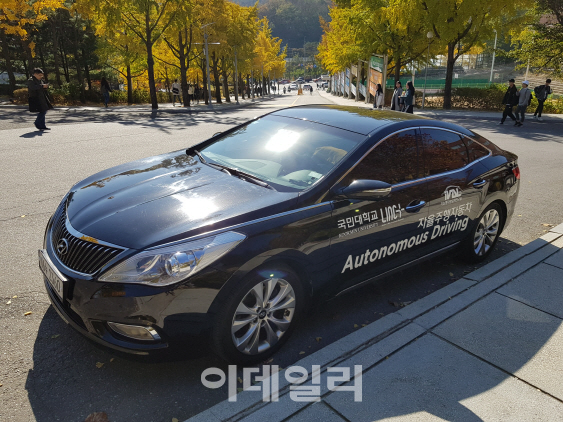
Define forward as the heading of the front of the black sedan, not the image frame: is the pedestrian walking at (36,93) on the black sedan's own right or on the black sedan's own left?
on the black sedan's own right

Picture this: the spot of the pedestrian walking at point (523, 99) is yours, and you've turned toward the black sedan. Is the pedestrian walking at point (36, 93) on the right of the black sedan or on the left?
right

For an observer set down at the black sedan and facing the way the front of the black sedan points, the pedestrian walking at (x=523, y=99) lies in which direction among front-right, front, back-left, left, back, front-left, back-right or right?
back

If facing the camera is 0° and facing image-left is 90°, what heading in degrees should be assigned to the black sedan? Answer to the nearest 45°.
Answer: approximately 45°
